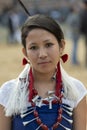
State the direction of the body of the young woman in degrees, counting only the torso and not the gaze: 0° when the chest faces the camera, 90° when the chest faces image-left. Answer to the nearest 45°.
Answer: approximately 0°
